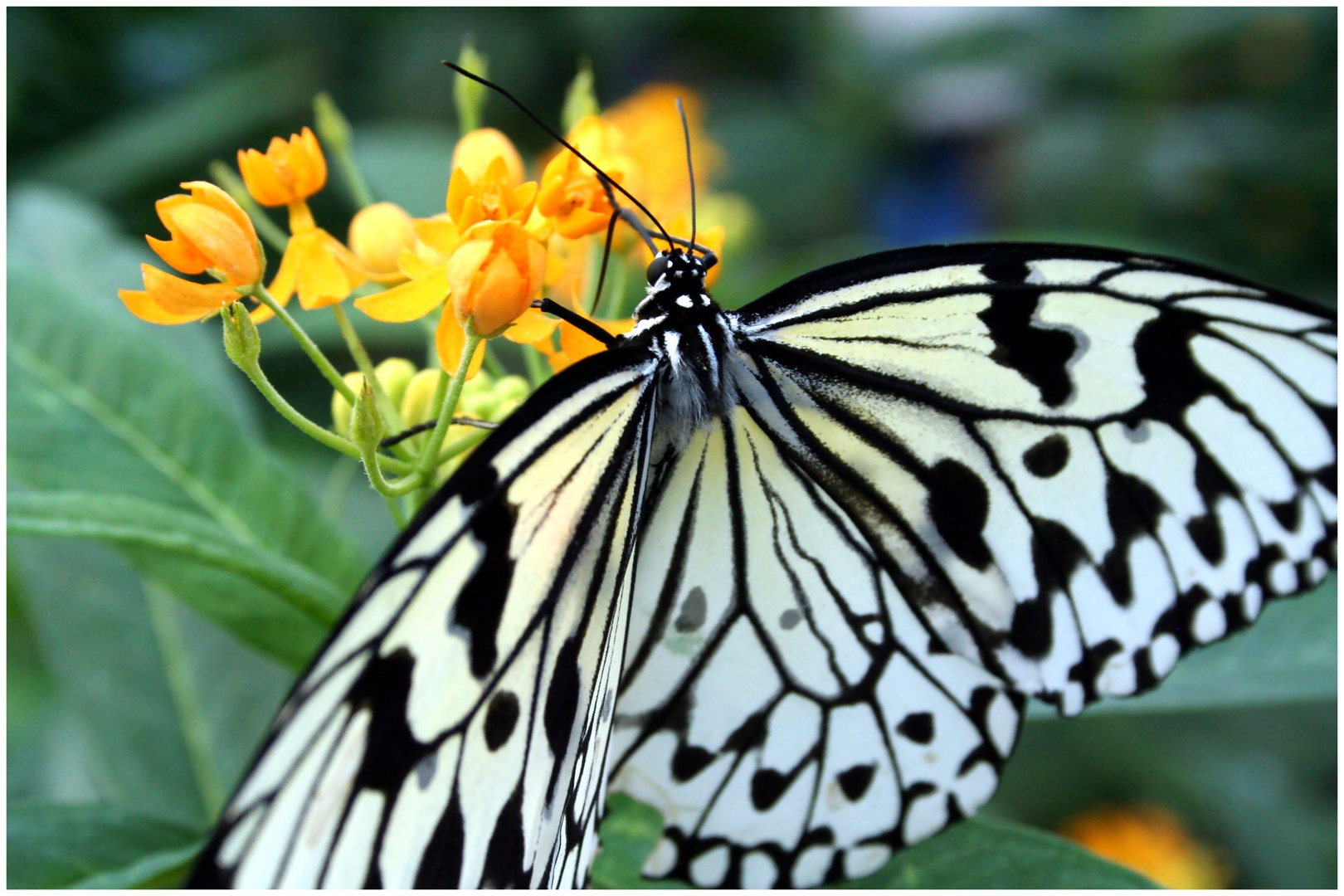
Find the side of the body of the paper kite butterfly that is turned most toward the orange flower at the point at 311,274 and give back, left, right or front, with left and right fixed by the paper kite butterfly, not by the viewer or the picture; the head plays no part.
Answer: left

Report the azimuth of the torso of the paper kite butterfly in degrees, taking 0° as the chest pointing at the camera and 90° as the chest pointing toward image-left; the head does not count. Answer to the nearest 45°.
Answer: approximately 180°

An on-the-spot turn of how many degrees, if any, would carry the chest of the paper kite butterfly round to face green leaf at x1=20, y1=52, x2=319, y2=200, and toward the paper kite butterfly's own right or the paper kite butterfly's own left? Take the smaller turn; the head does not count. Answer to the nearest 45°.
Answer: approximately 45° to the paper kite butterfly's own left

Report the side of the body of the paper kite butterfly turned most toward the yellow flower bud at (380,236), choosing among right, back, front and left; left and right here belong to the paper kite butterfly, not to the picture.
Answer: left

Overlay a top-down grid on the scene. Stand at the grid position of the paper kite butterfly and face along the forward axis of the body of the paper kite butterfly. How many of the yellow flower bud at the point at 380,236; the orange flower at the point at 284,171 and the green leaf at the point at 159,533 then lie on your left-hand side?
3

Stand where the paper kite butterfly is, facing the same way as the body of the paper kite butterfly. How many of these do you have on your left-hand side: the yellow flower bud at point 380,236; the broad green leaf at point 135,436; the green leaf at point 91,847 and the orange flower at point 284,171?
4

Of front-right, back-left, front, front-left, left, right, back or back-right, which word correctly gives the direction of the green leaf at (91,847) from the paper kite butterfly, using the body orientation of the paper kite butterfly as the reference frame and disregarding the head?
left

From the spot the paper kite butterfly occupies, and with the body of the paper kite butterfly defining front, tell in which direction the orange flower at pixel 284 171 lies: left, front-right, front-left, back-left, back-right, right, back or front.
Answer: left
